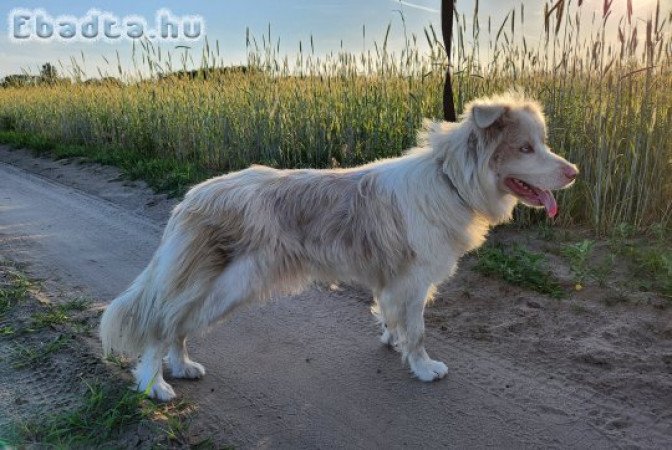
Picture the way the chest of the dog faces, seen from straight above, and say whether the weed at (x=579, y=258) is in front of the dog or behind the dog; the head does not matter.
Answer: in front

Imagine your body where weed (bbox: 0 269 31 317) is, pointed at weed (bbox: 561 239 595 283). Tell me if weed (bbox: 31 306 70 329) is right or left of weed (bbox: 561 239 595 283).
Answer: right

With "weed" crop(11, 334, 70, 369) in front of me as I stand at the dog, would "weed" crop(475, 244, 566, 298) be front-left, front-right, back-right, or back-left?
back-right

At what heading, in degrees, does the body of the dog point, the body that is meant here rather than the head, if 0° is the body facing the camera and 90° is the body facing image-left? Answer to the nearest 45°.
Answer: approximately 270°

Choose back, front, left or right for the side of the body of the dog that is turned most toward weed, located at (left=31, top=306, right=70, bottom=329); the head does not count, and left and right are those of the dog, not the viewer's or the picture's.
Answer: back

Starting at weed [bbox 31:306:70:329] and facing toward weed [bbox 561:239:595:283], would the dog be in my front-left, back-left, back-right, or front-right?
front-right

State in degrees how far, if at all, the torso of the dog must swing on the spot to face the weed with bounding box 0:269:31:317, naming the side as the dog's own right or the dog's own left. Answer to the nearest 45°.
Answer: approximately 135° to the dog's own left

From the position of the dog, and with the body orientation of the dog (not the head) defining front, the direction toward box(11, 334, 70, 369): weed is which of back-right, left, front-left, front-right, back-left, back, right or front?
back

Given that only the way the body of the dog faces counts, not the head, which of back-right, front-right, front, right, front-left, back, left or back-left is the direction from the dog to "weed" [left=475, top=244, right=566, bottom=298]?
front-left

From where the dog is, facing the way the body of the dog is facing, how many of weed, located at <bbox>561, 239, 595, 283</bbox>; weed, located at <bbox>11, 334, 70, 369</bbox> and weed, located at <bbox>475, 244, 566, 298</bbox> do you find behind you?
1
